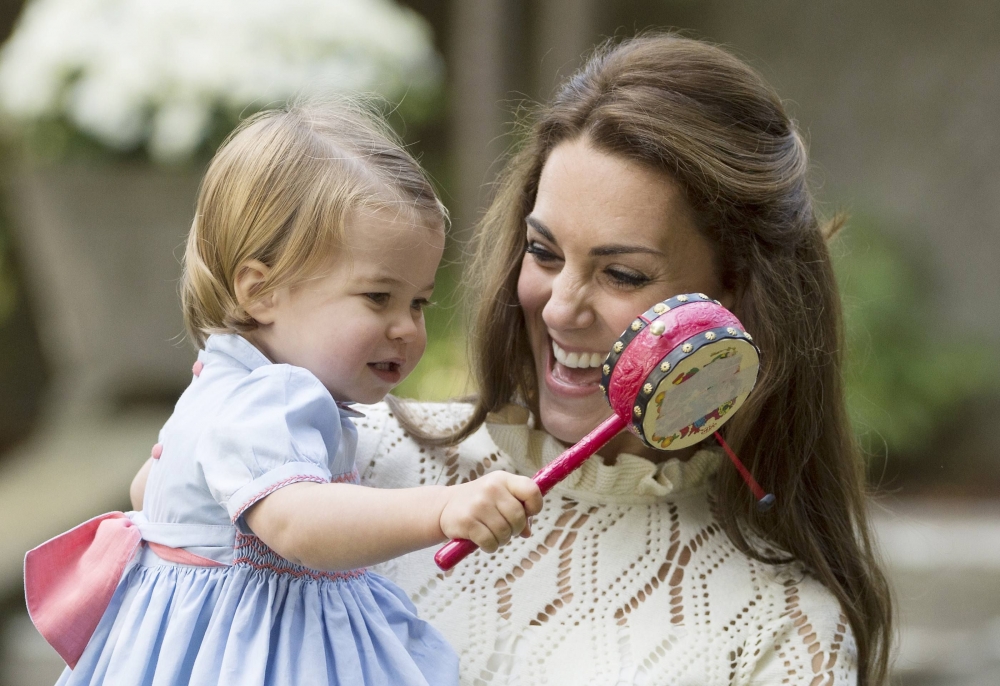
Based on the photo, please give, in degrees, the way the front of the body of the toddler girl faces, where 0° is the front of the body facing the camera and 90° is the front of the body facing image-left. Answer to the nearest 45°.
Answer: approximately 270°

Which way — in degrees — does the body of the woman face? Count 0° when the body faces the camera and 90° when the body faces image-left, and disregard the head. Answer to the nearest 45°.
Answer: approximately 45°
